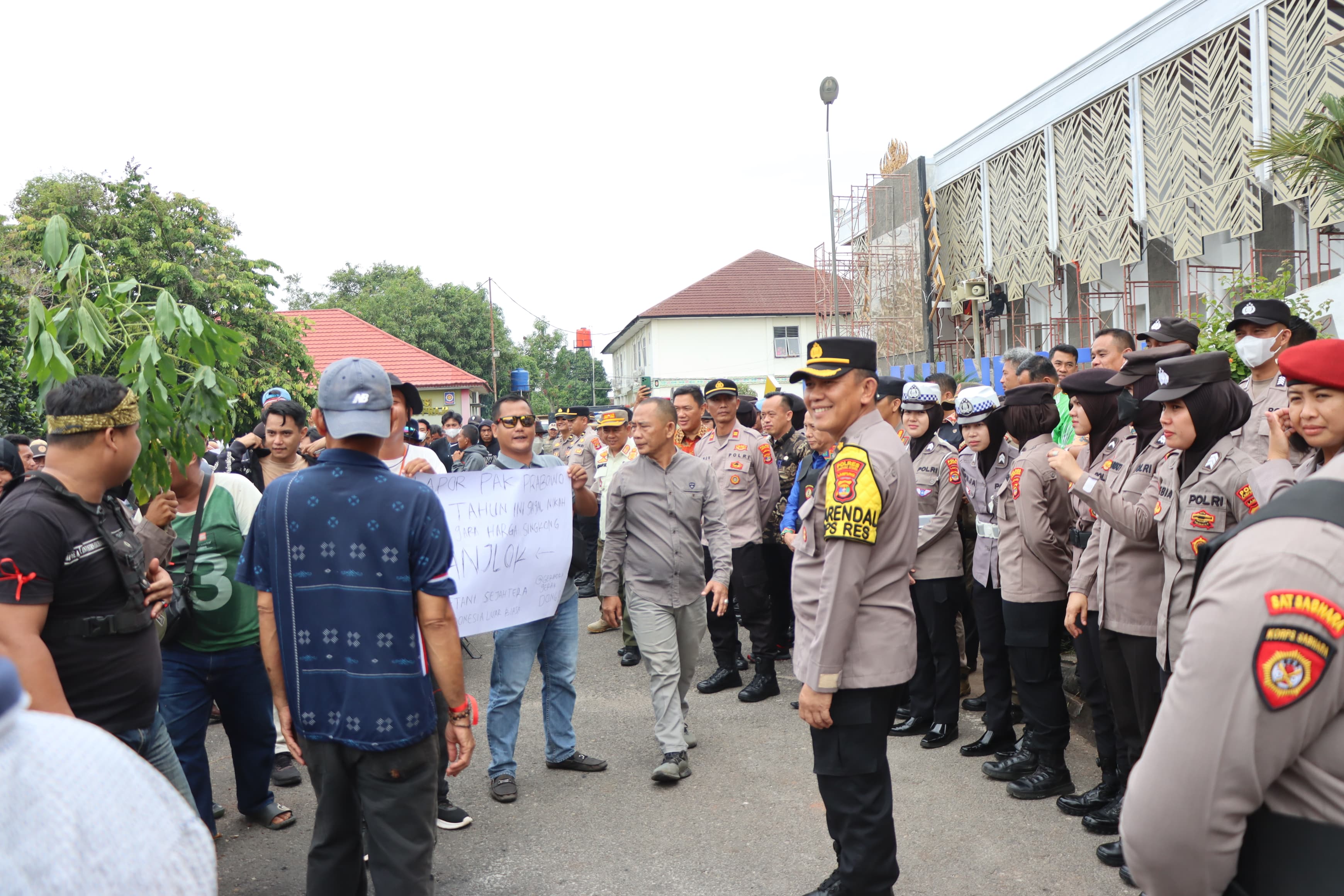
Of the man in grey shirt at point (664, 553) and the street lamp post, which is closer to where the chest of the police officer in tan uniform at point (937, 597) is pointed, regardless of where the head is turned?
the man in grey shirt

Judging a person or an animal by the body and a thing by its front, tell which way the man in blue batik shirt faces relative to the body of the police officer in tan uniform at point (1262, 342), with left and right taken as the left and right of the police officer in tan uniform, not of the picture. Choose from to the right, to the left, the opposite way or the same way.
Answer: to the right

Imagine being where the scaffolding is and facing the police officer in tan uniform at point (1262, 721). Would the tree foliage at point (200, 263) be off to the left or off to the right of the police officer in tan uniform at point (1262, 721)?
right

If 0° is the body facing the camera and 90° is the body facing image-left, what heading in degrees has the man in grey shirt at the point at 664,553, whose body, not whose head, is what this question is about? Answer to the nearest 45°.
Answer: approximately 0°

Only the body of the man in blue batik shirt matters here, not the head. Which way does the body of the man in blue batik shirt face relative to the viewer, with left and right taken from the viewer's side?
facing away from the viewer

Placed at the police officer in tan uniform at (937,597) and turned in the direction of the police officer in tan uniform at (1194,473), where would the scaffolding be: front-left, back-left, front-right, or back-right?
back-left

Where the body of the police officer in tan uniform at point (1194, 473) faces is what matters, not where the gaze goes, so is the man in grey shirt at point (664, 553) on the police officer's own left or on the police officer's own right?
on the police officer's own right

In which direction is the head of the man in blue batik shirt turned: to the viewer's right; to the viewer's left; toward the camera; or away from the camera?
away from the camera

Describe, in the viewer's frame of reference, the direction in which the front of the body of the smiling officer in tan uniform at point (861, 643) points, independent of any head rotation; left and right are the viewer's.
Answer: facing to the left of the viewer

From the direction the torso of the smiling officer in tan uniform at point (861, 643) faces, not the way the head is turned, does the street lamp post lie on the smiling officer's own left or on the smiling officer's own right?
on the smiling officer's own right

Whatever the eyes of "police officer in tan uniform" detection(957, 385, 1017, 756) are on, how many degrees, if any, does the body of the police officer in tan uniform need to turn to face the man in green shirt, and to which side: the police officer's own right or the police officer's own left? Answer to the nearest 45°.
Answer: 0° — they already face them

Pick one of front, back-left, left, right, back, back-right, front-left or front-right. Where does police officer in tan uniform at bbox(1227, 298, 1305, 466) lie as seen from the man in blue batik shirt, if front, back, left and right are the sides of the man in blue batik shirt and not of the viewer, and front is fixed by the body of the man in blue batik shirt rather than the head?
right
